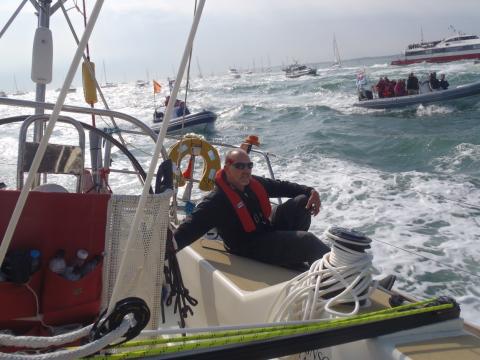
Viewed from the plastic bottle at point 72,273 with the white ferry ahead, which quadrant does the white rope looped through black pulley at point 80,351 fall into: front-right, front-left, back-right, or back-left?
back-right

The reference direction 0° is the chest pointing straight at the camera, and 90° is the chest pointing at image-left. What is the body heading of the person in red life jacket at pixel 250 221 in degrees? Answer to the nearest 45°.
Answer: approximately 315°

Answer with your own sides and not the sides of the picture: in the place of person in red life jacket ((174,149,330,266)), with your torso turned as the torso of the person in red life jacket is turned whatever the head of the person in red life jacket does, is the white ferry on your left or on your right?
on your left
